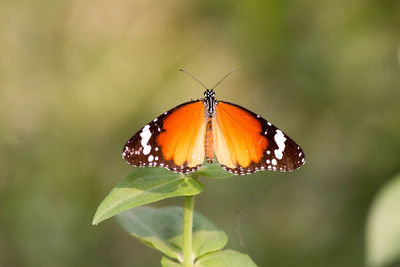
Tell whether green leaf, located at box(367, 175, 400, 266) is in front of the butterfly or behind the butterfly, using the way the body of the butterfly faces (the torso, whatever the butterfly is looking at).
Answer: behind

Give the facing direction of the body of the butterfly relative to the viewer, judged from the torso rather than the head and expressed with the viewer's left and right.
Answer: facing away from the viewer
